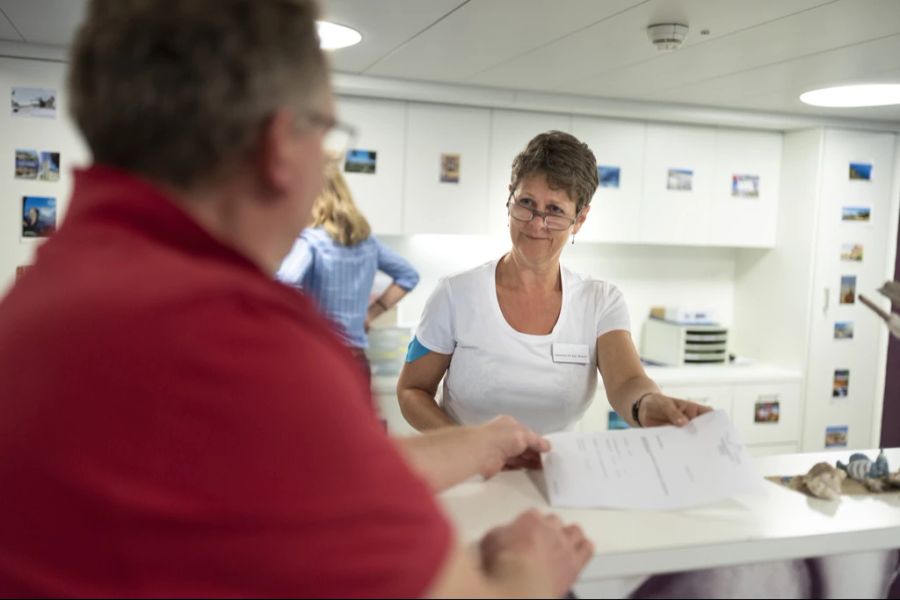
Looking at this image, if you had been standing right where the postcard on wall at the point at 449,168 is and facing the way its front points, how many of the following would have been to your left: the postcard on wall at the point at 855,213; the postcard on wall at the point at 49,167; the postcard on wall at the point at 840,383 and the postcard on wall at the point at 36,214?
2

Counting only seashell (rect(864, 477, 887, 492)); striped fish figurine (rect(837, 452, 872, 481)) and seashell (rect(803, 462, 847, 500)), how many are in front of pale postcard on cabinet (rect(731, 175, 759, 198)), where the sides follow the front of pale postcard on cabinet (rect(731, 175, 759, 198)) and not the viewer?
3

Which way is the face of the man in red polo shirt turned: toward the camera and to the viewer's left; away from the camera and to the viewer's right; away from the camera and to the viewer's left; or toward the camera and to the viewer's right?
away from the camera and to the viewer's right

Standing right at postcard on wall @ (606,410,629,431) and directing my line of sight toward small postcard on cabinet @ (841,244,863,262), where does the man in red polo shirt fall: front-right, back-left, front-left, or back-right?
back-right

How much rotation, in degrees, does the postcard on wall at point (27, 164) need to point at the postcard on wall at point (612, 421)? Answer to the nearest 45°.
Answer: approximately 90° to its left

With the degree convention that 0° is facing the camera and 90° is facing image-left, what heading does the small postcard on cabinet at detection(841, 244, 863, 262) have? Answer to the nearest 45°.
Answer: approximately 45°

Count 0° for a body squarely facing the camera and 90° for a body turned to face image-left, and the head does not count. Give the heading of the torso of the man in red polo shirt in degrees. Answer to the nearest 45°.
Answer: approximately 225°
